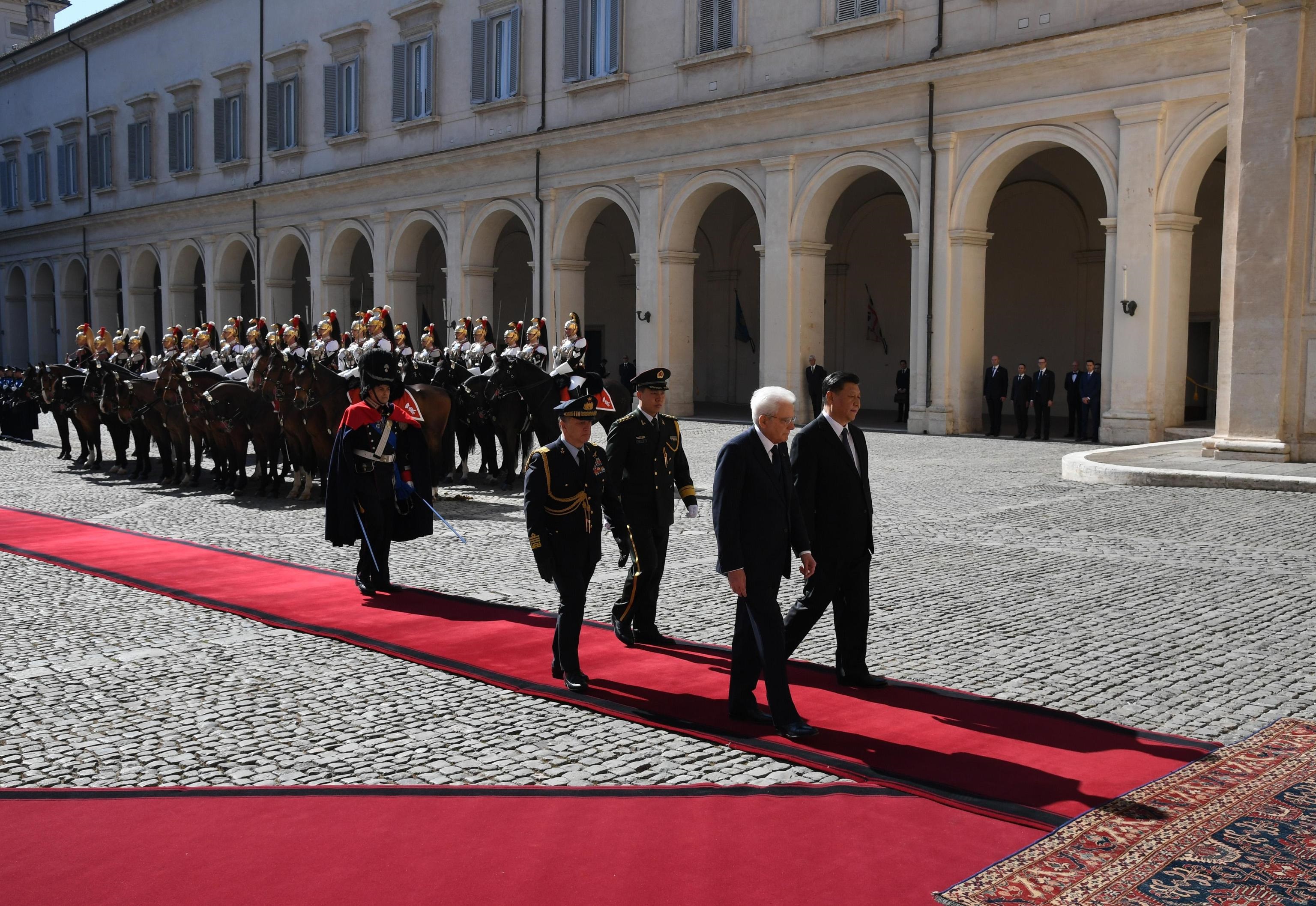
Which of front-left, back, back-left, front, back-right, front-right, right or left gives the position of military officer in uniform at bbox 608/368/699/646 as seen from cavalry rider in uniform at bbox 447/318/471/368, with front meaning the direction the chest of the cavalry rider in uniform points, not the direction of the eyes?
front-left

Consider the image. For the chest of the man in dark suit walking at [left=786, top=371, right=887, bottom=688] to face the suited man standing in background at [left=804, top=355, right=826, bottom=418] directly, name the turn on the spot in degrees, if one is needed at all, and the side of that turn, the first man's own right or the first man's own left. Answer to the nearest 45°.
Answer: approximately 135° to the first man's own left

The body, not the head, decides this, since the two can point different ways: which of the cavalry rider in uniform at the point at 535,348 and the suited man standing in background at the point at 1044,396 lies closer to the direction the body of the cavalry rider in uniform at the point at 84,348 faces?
the cavalry rider in uniform

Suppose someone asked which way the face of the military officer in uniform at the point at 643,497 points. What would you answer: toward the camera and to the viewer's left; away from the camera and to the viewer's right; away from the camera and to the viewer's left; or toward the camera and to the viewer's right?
toward the camera and to the viewer's right

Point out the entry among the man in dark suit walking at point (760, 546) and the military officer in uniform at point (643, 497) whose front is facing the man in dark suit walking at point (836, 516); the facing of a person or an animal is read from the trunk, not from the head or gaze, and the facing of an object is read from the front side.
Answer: the military officer in uniform

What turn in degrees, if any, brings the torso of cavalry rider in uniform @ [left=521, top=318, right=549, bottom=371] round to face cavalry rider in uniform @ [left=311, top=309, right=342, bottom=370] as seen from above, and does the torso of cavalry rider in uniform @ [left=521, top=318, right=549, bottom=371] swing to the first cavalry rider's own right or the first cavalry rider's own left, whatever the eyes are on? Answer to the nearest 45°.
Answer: approximately 45° to the first cavalry rider's own right

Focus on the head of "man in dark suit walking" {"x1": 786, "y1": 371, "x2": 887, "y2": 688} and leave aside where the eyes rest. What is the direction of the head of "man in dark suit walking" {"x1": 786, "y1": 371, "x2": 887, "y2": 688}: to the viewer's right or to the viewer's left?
to the viewer's right
